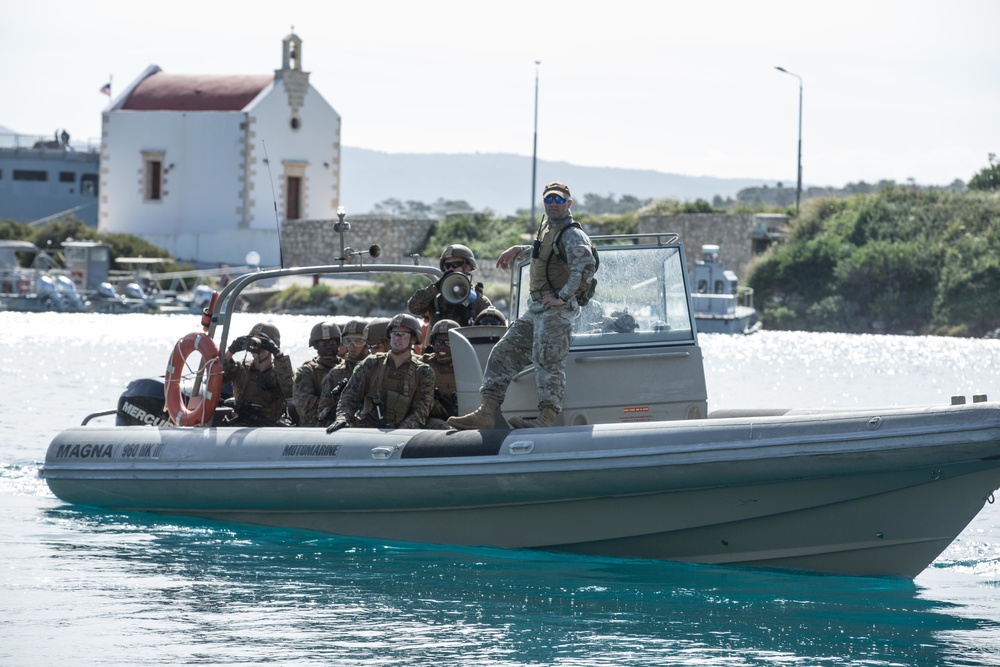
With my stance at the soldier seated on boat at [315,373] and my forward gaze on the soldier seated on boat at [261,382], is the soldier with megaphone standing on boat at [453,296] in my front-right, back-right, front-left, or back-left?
back-right

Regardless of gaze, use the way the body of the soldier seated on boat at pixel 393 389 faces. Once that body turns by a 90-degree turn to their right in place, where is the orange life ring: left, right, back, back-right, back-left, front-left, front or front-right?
front-right

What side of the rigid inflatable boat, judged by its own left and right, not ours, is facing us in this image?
right

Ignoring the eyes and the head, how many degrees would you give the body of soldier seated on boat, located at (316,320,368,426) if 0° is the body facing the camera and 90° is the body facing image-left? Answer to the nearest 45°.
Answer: approximately 315°

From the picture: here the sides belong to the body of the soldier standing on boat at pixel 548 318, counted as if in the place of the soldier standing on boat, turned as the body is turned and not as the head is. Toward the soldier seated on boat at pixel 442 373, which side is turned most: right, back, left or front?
right

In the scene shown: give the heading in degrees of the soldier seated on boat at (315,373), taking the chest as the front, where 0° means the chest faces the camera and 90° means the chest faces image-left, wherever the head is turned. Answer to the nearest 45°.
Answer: approximately 315°
